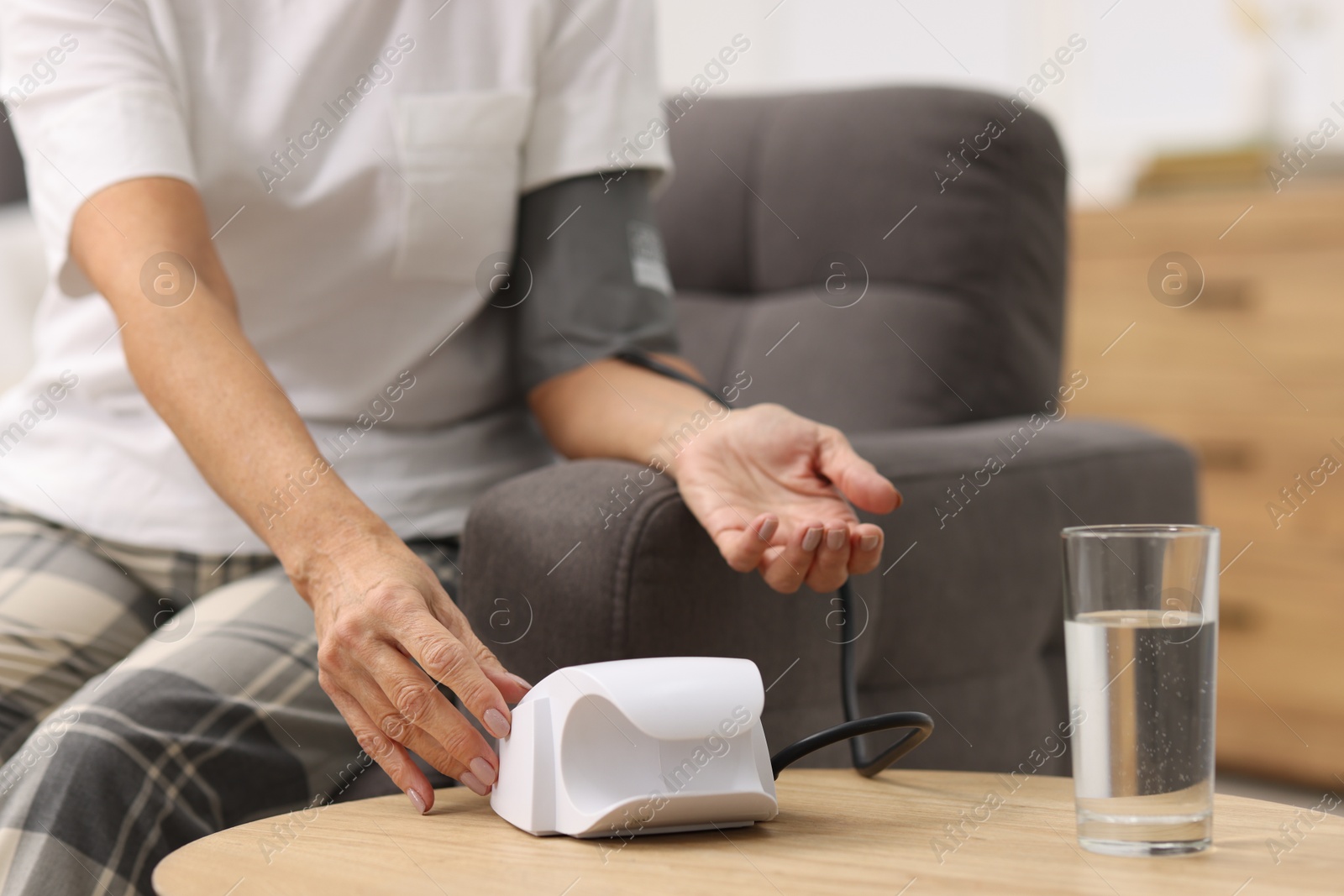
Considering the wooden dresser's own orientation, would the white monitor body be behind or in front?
in front

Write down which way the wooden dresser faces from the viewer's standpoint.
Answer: facing the viewer and to the left of the viewer

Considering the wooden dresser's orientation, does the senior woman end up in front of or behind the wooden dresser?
in front
